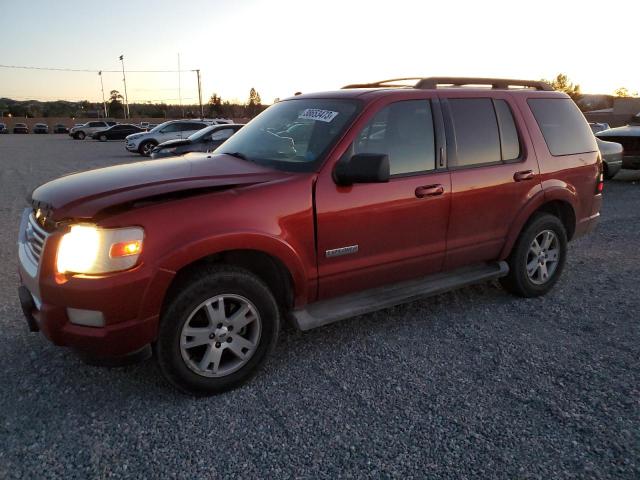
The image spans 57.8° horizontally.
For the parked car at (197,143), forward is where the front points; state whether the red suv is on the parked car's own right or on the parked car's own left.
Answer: on the parked car's own left

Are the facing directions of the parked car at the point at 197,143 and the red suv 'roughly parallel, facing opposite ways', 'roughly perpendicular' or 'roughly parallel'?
roughly parallel

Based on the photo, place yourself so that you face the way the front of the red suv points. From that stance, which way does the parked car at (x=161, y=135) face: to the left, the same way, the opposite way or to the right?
the same way

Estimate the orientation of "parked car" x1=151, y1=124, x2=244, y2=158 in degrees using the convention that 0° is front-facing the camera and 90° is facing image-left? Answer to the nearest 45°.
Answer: approximately 45°

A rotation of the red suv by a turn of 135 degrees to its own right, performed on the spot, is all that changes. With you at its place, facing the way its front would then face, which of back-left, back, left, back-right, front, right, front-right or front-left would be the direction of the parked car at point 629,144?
front-right

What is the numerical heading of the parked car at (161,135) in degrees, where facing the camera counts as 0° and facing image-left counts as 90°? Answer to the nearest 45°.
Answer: approximately 45°

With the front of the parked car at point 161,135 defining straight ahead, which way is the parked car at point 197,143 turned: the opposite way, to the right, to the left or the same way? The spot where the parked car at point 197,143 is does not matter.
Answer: the same way

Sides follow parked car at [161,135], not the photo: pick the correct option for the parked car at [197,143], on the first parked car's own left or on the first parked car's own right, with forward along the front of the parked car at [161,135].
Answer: on the first parked car's own left
